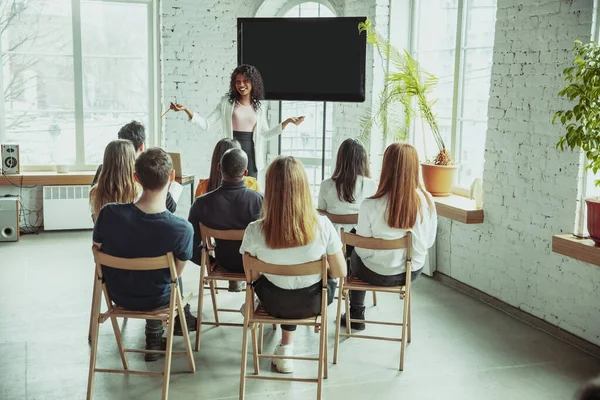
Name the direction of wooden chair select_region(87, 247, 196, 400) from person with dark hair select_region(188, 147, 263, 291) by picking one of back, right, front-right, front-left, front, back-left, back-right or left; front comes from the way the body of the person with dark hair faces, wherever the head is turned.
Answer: back-left

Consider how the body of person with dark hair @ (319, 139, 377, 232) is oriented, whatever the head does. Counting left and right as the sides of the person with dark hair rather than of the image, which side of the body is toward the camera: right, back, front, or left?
back

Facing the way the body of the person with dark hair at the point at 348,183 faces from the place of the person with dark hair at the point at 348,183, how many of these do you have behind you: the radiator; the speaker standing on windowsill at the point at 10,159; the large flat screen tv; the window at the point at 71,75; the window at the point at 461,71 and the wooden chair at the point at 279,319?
1

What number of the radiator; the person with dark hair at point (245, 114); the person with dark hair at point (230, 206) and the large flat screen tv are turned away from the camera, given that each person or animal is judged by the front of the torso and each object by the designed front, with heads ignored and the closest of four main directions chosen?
1

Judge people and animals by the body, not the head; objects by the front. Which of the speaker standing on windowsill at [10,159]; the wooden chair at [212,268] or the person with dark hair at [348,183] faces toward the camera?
the speaker standing on windowsill

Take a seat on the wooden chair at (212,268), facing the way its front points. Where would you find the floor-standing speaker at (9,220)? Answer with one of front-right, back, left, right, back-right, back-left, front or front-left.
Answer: front-left

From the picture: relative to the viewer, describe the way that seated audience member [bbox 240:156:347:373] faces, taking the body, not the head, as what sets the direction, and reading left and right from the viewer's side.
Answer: facing away from the viewer

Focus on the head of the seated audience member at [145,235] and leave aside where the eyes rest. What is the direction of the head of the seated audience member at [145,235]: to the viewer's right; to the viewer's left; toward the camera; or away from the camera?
away from the camera

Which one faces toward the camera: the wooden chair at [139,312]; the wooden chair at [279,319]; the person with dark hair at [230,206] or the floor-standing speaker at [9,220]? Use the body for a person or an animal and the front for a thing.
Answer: the floor-standing speaker

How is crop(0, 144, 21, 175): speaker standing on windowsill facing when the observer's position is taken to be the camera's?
facing the viewer

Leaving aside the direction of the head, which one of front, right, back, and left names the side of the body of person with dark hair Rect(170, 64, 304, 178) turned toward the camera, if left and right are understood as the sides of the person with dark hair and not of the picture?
front

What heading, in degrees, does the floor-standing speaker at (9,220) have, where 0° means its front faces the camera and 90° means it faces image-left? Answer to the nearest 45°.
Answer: approximately 0°

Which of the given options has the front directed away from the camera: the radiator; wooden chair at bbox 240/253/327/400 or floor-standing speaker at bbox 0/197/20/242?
the wooden chair

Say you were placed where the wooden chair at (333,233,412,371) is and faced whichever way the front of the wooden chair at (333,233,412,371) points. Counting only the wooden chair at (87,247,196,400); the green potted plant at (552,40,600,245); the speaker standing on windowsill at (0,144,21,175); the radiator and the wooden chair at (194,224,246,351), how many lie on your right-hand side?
1

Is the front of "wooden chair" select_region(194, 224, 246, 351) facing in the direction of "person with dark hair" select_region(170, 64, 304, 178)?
yes

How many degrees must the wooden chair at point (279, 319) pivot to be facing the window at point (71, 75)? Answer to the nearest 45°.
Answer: approximately 45° to its left

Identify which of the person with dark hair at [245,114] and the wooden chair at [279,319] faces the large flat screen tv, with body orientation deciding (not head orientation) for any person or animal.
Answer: the wooden chair

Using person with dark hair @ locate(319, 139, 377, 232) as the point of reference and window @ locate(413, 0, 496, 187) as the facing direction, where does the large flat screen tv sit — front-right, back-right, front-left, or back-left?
front-left

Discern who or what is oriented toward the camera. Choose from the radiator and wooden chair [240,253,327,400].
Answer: the radiator

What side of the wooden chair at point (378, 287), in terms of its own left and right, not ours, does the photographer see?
back

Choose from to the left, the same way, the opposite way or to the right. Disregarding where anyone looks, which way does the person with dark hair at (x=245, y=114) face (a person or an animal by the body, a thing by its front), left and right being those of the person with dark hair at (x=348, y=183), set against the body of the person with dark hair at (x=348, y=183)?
the opposite way

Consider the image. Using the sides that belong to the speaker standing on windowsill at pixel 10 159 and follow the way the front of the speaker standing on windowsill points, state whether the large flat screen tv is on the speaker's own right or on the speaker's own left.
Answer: on the speaker's own left

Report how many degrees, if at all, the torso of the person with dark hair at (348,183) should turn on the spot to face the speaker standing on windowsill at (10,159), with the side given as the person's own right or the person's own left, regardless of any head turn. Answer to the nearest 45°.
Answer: approximately 45° to the person's own left
